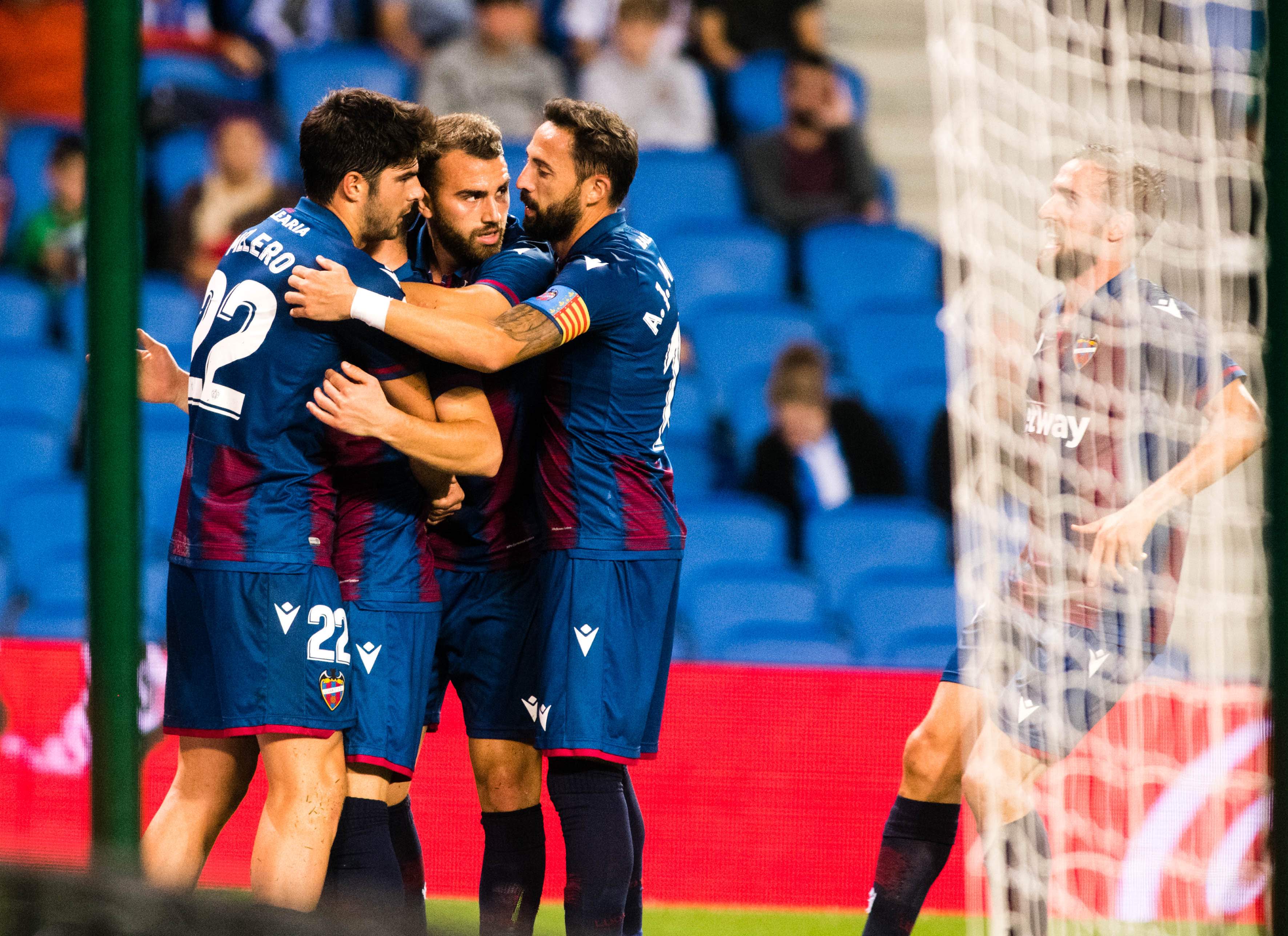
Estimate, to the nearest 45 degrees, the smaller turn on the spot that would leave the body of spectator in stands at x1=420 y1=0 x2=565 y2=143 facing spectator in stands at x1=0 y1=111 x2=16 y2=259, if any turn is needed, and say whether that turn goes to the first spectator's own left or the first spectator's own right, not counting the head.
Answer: approximately 90° to the first spectator's own right

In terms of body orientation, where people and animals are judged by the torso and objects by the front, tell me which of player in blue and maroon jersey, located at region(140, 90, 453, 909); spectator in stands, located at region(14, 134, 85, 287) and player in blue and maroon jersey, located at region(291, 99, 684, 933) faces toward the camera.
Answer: the spectator in stands

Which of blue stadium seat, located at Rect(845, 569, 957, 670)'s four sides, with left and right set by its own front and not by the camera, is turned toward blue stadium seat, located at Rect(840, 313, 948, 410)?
back

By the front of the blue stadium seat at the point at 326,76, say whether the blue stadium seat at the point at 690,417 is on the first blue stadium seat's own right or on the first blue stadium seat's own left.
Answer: on the first blue stadium seat's own left

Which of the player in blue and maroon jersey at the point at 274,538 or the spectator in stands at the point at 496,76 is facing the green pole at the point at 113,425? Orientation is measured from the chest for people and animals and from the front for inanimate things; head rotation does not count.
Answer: the spectator in stands

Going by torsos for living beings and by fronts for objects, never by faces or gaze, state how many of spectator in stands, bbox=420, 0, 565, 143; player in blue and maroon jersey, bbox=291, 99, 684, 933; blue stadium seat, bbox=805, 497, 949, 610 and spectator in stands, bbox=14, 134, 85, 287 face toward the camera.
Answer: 3

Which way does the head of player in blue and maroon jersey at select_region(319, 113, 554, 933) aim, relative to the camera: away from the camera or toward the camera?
toward the camera

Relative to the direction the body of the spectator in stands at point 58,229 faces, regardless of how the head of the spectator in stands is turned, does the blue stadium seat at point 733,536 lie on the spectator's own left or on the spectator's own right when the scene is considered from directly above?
on the spectator's own left

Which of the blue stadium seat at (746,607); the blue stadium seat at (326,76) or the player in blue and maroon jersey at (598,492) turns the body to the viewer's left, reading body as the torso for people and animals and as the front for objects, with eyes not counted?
the player in blue and maroon jersey

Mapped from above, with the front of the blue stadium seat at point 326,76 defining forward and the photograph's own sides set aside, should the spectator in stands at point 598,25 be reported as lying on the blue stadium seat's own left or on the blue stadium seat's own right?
on the blue stadium seat's own left

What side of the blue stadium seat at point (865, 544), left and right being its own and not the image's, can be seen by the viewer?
front

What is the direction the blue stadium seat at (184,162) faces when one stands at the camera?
facing the viewer

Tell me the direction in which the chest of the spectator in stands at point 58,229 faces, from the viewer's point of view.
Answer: toward the camera

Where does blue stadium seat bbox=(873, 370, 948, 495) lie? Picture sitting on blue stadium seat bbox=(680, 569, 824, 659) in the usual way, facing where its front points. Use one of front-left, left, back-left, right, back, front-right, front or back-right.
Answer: back-left

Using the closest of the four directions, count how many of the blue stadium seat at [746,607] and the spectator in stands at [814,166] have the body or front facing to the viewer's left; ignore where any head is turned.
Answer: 0
